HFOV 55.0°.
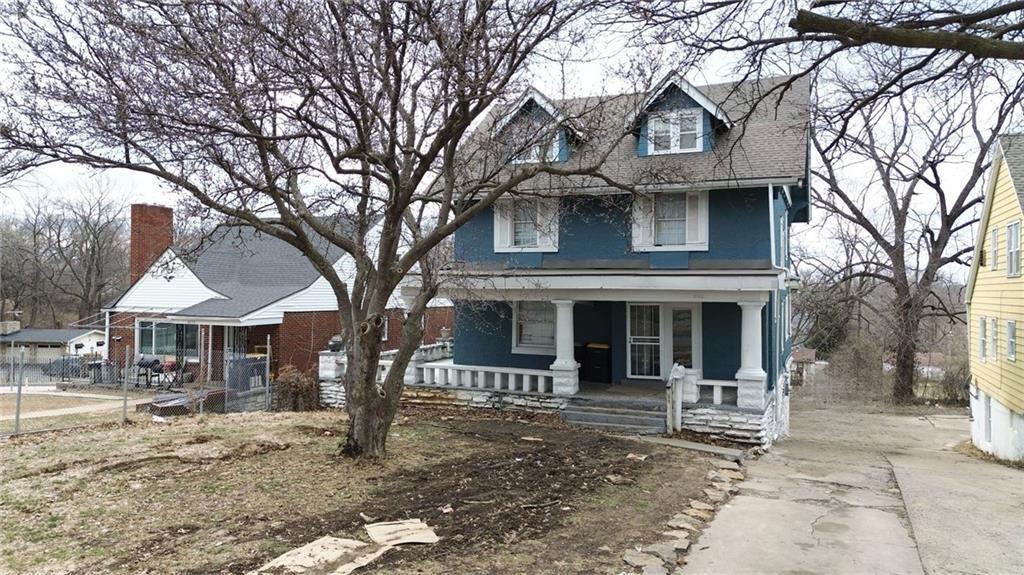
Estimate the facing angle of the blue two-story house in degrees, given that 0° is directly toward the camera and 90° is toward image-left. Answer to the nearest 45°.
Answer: approximately 0°

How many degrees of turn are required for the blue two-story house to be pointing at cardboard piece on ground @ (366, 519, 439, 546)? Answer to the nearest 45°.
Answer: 0° — it already faces it

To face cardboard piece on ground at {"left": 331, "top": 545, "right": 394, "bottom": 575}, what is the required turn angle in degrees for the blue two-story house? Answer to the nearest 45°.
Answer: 0° — it already faces it

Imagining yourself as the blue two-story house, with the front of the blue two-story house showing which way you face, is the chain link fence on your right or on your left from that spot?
on your right

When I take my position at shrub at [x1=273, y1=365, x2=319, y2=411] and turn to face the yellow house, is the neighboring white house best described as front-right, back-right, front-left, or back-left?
back-left

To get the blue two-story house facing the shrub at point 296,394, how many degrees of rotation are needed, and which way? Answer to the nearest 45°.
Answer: approximately 90° to its right

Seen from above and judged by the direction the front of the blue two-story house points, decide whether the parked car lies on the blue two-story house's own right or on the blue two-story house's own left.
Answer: on the blue two-story house's own right

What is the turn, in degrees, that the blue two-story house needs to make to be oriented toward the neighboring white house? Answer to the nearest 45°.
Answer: approximately 135° to its right

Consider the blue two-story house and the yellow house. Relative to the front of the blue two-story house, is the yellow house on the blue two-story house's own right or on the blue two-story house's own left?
on the blue two-story house's own left
